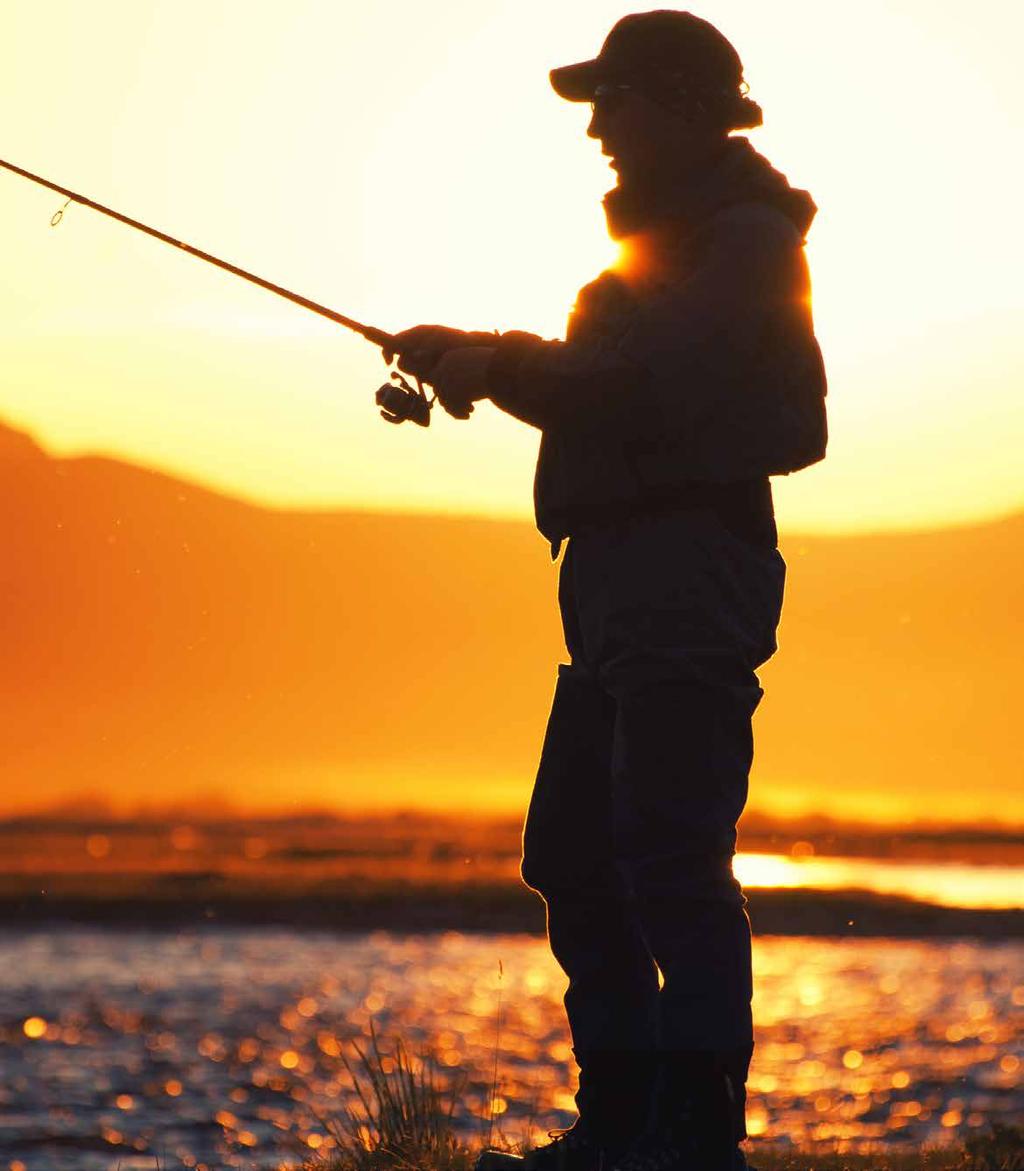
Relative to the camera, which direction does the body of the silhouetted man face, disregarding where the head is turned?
to the viewer's left

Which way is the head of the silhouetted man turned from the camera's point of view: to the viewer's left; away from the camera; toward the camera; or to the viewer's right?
to the viewer's left
